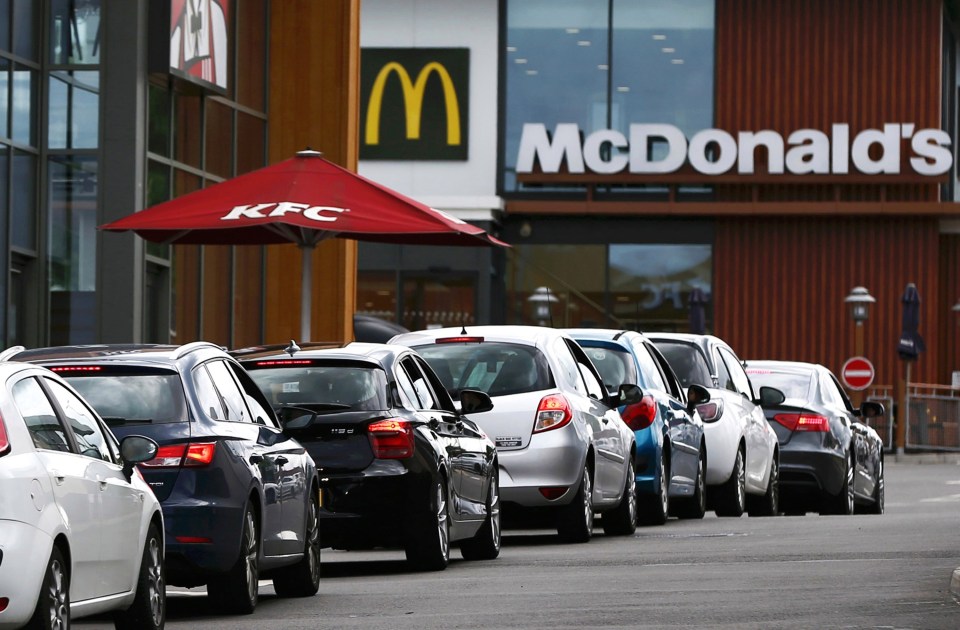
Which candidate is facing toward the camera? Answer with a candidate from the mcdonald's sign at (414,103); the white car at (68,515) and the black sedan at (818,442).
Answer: the mcdonald's sign

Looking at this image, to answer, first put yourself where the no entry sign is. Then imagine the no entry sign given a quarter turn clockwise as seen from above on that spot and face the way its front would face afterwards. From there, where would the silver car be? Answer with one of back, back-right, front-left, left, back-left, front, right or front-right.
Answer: left

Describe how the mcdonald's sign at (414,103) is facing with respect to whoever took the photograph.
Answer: facing the viewer

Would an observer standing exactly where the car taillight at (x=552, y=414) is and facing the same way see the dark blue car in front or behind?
in front

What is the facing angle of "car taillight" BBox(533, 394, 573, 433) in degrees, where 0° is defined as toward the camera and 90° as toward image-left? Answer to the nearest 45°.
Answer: approximately 0°

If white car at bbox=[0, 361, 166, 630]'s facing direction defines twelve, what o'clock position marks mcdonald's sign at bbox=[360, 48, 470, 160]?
The mcdonald's sign is roughly at 11 o'clock from the white car.

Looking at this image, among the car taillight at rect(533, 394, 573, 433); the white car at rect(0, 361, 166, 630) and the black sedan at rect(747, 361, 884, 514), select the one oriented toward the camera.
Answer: the car taillight

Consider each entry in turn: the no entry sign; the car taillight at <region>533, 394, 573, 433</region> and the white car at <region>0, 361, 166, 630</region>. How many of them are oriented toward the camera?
2

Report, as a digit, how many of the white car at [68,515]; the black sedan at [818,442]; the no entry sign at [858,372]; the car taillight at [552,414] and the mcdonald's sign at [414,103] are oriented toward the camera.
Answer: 3

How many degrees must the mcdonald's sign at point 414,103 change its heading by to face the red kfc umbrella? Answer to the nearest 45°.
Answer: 0° — it already faces it

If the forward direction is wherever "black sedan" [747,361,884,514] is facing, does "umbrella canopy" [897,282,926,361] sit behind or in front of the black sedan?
in front

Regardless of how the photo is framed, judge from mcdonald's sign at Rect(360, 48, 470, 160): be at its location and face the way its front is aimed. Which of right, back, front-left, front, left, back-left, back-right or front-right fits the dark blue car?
front

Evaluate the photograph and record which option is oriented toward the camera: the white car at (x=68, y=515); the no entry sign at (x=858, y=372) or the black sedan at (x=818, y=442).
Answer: the no entry sign

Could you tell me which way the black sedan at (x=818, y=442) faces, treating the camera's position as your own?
facing away from the viewer and to the right of the viewer

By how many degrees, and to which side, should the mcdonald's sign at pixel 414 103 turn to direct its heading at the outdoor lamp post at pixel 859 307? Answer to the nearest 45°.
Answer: approximately 90° to its left
